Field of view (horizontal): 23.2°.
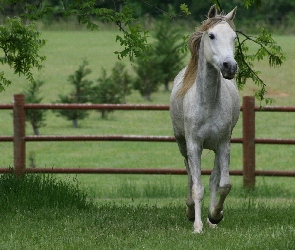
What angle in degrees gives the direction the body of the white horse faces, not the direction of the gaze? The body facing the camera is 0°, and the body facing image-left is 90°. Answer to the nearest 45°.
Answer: approximately 0°

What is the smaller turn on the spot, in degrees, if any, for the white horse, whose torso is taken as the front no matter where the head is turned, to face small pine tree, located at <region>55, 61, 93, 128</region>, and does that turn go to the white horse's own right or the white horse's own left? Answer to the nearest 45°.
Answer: approximately 180°

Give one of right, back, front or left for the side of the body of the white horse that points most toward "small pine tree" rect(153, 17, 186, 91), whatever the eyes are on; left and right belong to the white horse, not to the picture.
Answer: back

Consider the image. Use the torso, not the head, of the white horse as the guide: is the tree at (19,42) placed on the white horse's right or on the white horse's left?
on the white horse's right

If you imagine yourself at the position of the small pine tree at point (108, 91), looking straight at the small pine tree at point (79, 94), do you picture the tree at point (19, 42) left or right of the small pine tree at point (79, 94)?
left

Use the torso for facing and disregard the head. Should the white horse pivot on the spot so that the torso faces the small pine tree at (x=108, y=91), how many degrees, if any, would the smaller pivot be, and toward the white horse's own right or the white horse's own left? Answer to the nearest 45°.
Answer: approximately 180°
